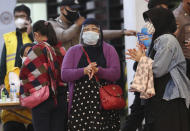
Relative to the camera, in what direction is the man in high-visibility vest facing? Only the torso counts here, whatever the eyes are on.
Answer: toward the camera

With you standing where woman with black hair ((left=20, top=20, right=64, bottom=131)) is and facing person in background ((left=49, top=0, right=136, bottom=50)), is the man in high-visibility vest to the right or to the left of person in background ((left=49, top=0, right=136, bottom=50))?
left

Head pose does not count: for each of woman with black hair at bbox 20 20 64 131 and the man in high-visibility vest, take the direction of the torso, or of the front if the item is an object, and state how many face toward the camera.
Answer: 1

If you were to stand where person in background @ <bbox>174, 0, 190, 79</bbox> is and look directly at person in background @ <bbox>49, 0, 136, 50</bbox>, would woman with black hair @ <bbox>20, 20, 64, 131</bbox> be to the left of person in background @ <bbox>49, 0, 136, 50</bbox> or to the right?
left

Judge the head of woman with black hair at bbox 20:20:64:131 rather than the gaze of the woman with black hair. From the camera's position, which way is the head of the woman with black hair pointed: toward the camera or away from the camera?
away from the camera

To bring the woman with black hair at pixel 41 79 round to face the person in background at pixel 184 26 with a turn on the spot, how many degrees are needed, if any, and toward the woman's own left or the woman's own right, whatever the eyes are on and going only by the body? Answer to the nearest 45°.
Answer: approximately 135° to the woman's own right

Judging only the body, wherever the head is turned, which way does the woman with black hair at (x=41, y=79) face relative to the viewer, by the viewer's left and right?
facing away from the viewer and to the left of the viewer

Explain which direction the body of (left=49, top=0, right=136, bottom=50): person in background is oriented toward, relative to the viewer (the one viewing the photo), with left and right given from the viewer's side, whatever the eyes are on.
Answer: facing the viewer and to the right of the viewer

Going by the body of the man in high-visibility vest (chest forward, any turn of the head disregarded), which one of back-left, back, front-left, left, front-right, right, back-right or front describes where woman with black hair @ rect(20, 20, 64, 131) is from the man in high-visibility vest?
front

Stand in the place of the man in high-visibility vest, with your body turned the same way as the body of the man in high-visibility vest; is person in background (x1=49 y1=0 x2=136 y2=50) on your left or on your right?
on your left
